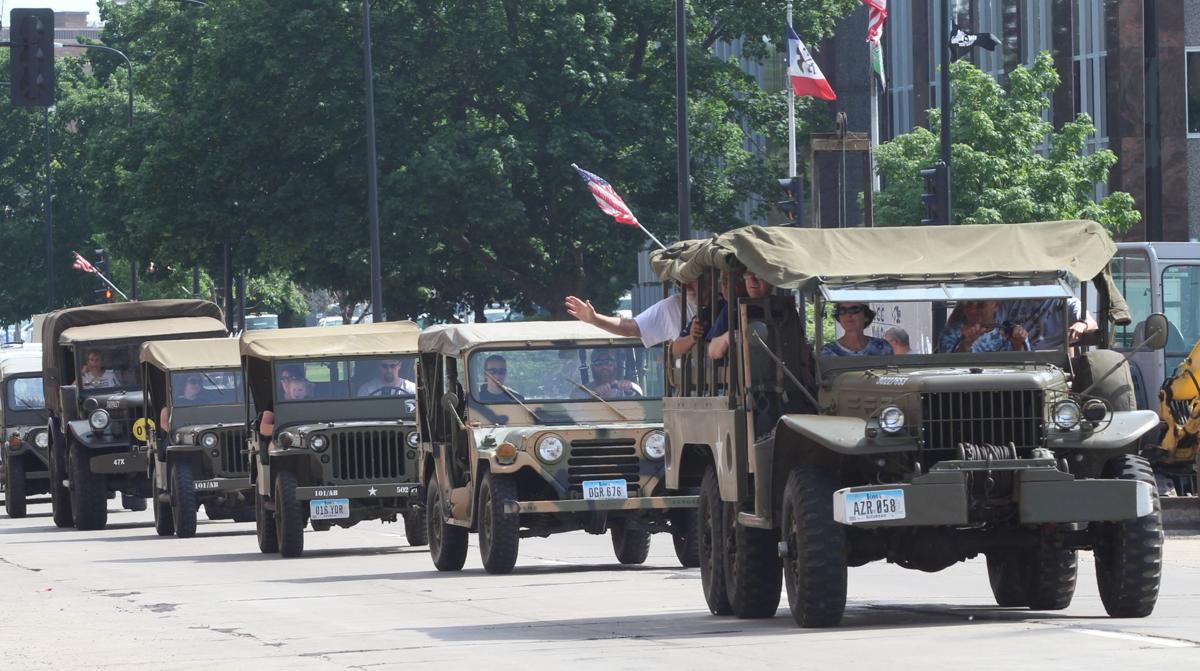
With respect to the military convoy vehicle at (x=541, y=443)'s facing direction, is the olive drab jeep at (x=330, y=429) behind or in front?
behind

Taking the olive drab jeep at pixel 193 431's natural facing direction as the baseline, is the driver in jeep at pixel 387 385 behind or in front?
in front

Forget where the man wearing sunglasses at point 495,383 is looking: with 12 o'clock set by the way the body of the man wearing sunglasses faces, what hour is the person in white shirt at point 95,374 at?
The person in white shirt is roughly at 5 o'clock from the man wearing sunglasses.

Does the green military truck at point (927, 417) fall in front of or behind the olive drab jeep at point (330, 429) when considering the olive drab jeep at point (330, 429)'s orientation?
in front
